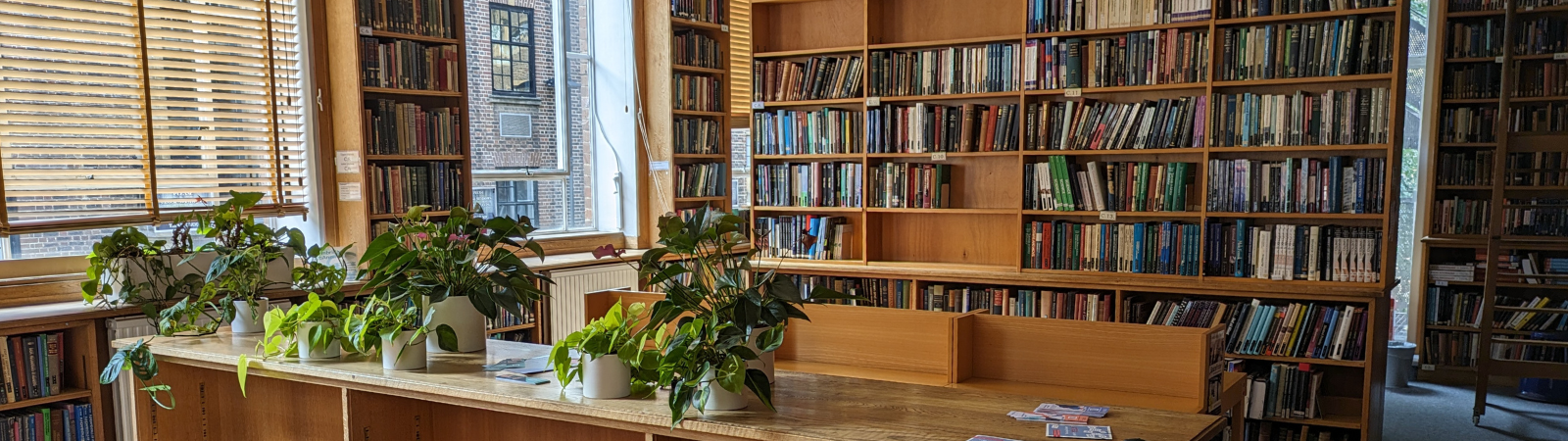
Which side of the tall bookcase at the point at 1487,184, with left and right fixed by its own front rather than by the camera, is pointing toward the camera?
front

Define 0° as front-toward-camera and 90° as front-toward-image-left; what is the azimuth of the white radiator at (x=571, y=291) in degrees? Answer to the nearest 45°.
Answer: approximately 315°

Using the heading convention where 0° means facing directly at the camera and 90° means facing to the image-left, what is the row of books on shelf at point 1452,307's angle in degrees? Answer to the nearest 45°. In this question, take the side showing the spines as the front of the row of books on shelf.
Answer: approximately 0°

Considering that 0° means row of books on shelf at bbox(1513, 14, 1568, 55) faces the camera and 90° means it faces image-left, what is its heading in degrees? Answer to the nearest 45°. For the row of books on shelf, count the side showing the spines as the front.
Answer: approximately 0°

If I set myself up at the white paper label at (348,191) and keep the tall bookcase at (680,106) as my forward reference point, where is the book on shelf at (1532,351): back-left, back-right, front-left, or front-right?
front-right

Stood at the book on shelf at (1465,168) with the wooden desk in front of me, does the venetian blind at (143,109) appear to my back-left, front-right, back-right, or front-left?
front-right

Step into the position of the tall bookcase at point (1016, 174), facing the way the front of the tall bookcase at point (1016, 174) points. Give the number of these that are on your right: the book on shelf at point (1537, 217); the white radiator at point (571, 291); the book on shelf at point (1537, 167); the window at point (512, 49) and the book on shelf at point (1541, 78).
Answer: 2

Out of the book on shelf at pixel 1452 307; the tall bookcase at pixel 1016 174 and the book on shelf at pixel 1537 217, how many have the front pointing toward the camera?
3

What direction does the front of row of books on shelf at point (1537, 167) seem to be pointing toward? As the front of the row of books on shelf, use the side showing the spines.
toward the camera

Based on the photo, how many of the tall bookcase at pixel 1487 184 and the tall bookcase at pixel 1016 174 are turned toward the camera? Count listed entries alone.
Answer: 2
